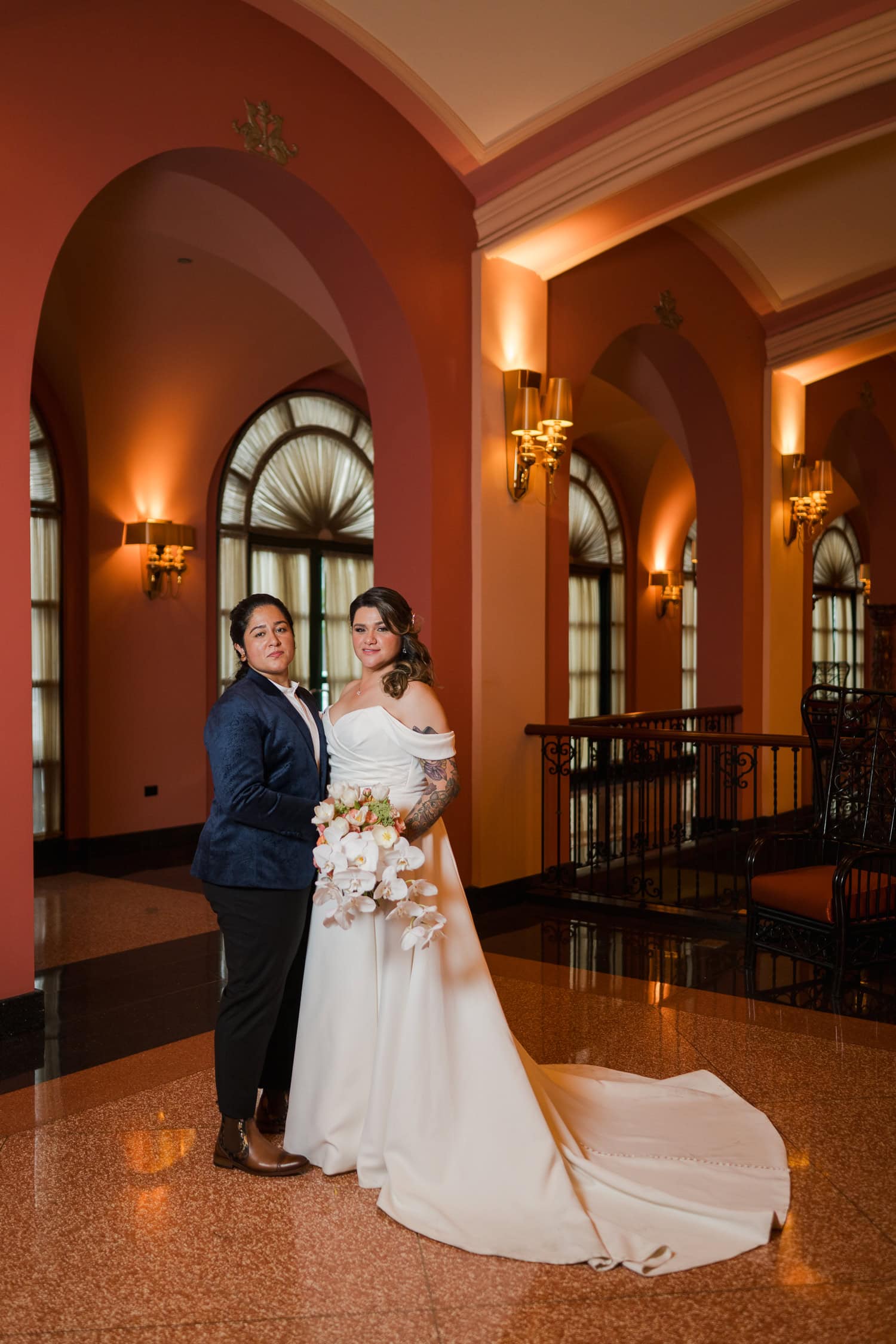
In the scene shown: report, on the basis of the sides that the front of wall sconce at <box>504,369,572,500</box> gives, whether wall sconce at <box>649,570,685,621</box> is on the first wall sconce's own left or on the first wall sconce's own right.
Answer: on the first wall sconce's own left

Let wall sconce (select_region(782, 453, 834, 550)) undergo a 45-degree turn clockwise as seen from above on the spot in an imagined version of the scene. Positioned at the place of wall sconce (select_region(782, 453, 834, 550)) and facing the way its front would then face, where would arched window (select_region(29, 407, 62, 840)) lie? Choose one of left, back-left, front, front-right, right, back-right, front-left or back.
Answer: front-right

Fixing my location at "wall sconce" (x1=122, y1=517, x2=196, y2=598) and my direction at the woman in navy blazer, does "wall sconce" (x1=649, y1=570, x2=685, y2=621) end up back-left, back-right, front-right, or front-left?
back-left

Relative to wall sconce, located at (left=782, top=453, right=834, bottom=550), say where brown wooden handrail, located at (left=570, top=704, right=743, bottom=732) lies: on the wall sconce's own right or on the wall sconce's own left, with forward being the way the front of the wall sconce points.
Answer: on the wall sconce's own right

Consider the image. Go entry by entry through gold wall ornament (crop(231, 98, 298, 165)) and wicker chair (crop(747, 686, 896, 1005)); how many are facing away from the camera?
0

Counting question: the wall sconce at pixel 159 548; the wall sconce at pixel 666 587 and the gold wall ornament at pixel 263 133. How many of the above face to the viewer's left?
0

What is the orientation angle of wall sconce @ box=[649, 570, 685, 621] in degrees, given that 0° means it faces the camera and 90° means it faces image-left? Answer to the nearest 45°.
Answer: approximately 315°

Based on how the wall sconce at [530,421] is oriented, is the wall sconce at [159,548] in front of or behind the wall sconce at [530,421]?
behind

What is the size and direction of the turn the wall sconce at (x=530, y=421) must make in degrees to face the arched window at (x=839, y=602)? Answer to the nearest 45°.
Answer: approximately 135° to its left

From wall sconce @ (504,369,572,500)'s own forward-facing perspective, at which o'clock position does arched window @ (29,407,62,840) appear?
The arched window is roughly at 5 o'clock from the wall sconce.

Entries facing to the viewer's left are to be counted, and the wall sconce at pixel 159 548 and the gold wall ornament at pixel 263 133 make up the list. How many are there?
0

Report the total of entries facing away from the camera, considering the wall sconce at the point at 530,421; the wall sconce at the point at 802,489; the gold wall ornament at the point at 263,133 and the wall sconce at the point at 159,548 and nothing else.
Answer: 0

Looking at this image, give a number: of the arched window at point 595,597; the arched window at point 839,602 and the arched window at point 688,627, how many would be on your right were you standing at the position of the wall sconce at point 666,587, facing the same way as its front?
1

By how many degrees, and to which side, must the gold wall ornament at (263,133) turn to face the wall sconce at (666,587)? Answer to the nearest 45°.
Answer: approximately 90° to its left

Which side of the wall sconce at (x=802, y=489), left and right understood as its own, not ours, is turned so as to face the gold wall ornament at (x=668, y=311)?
right

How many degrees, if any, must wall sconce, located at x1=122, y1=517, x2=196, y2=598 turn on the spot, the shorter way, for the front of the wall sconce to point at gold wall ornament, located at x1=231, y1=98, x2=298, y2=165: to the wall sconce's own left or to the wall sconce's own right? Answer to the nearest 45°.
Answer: approximately 45° to the wall sconce's own right

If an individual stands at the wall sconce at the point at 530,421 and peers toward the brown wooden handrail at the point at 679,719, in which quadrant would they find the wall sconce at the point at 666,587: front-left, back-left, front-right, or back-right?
front-left

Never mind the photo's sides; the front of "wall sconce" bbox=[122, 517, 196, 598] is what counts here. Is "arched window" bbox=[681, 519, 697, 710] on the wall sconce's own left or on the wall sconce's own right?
on the wall sconce's own left

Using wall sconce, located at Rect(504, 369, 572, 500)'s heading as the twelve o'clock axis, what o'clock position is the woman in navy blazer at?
The woman in navy blazer is roughly at 2 o'clock from the wall sconce.
